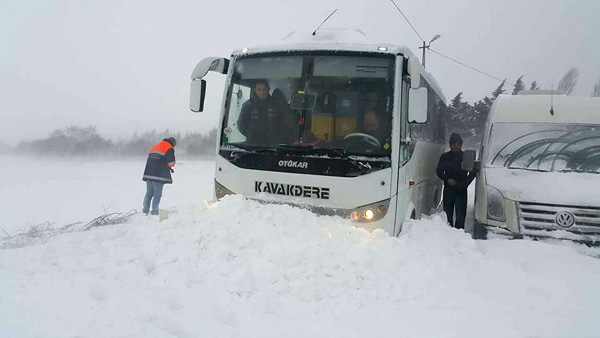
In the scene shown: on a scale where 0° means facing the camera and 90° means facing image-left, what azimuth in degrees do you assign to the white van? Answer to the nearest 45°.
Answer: approximately 0°

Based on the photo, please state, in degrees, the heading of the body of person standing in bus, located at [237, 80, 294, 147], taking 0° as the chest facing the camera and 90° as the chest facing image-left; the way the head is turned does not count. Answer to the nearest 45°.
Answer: approximately 0°

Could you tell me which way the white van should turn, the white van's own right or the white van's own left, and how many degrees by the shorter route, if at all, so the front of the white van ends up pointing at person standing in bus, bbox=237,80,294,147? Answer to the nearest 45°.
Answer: approximately 45° to the white van's own right

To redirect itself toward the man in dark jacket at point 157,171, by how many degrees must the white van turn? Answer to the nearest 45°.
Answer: approximately 90° to its right

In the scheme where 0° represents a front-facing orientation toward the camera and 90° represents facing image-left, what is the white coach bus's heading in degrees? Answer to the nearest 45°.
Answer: approximately 45°

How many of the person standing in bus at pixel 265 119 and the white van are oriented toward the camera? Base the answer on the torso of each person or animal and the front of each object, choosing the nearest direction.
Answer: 2
